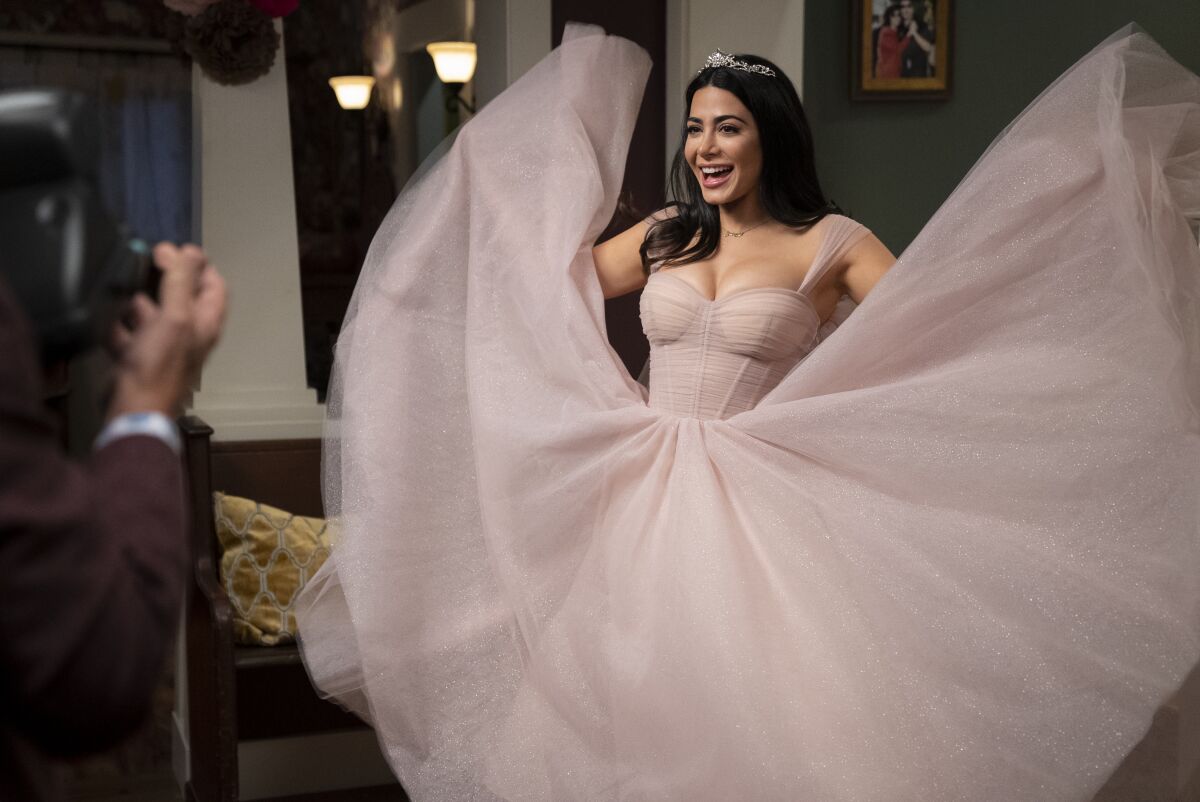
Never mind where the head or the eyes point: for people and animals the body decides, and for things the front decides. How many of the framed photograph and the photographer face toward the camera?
1

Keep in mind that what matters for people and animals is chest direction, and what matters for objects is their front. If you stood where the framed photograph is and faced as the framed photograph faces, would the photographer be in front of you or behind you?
in front

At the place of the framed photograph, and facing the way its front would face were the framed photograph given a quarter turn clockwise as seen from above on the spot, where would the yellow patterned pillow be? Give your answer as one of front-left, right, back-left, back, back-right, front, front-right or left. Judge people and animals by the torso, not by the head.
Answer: front-left

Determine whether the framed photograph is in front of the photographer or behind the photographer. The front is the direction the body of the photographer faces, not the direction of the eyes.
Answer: in front

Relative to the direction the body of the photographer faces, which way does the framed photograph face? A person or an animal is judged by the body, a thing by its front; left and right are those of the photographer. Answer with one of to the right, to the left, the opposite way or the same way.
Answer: the opposite way

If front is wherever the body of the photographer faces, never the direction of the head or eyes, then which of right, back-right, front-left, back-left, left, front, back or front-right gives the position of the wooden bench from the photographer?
front-left

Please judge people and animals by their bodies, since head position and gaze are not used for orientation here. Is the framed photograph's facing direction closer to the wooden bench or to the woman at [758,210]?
the woman

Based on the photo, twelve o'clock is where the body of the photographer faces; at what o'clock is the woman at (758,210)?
The woman is roughly at 12 o'clock from the photographer.

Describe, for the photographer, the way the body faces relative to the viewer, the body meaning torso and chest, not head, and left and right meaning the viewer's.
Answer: facing away from the viewer and to the right of the viewer

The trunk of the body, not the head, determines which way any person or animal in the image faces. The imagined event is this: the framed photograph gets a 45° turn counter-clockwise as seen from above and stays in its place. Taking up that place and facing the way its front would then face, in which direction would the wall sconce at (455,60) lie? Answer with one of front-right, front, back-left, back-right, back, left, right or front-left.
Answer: back-right

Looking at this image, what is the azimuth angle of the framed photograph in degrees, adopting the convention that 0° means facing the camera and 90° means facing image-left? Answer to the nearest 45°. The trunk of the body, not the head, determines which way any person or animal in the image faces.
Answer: approximately 0°
